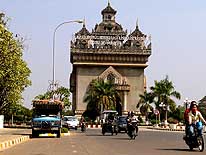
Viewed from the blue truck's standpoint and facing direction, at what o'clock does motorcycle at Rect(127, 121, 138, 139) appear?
The motorcycle is roughly at 10 o'clock from the blue truck.

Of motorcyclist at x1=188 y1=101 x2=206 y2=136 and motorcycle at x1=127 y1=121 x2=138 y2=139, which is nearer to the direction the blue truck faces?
the motorcyclist

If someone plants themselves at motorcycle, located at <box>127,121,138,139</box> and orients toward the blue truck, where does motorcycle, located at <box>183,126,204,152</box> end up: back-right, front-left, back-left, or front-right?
back-left

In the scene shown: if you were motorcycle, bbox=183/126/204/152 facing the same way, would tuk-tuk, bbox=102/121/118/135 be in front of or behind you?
behind

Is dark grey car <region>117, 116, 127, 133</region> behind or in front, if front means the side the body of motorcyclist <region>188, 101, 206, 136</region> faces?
behind

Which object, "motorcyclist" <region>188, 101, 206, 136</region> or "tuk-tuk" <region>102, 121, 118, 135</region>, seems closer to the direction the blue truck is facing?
the motorcyclist

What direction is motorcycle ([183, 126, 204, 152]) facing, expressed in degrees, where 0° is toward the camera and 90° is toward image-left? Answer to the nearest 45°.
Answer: approximately 315°

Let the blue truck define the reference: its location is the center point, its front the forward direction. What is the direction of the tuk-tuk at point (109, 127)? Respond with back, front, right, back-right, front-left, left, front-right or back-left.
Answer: back-left
